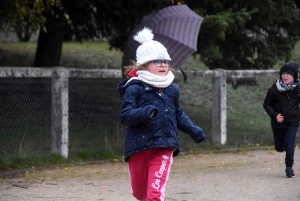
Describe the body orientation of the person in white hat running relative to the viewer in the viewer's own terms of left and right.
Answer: facing the viewer and to the right of the viewer

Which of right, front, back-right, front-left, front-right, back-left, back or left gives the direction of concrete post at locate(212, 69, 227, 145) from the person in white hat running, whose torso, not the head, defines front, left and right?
back-left

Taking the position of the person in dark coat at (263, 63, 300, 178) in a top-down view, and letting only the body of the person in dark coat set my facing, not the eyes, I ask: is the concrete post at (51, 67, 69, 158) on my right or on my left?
on my right

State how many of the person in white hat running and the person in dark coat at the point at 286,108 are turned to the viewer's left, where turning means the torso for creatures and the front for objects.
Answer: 0

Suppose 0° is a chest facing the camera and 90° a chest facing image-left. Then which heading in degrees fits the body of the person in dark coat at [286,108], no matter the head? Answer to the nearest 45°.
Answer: approximately 0°

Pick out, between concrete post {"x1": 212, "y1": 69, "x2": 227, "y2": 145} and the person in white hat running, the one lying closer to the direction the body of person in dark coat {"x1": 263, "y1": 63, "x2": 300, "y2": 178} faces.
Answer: the person in white hat running
